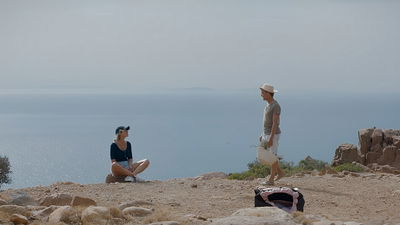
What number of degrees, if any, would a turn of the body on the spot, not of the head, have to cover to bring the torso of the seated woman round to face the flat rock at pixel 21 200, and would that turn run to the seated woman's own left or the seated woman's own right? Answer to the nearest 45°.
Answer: approximately 90° to the seated woman's own right

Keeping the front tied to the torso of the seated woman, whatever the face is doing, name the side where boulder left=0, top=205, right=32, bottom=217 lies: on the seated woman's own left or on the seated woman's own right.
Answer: on the seated woman's own right

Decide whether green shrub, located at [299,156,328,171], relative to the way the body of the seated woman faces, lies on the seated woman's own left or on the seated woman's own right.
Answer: on the seated woman's own left

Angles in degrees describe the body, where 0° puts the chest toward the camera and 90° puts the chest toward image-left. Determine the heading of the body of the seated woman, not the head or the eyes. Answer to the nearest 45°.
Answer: approximately 315°

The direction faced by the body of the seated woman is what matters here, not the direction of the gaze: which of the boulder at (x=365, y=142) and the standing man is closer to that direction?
the standing man

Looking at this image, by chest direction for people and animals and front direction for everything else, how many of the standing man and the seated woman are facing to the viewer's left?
1

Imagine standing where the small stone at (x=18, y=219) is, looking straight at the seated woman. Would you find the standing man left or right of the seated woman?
right

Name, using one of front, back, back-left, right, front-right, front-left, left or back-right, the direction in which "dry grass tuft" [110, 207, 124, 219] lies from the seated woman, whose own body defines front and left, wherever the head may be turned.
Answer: front-right

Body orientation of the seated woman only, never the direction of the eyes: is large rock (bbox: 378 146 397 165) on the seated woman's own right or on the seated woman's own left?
on the seated woman's own left

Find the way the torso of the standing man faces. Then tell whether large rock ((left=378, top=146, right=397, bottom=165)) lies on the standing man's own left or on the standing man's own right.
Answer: on the standing man's own right

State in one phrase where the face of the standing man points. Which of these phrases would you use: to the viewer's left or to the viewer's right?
to the viewer's left

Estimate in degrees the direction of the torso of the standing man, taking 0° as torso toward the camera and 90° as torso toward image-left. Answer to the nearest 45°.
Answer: approximately 90°
